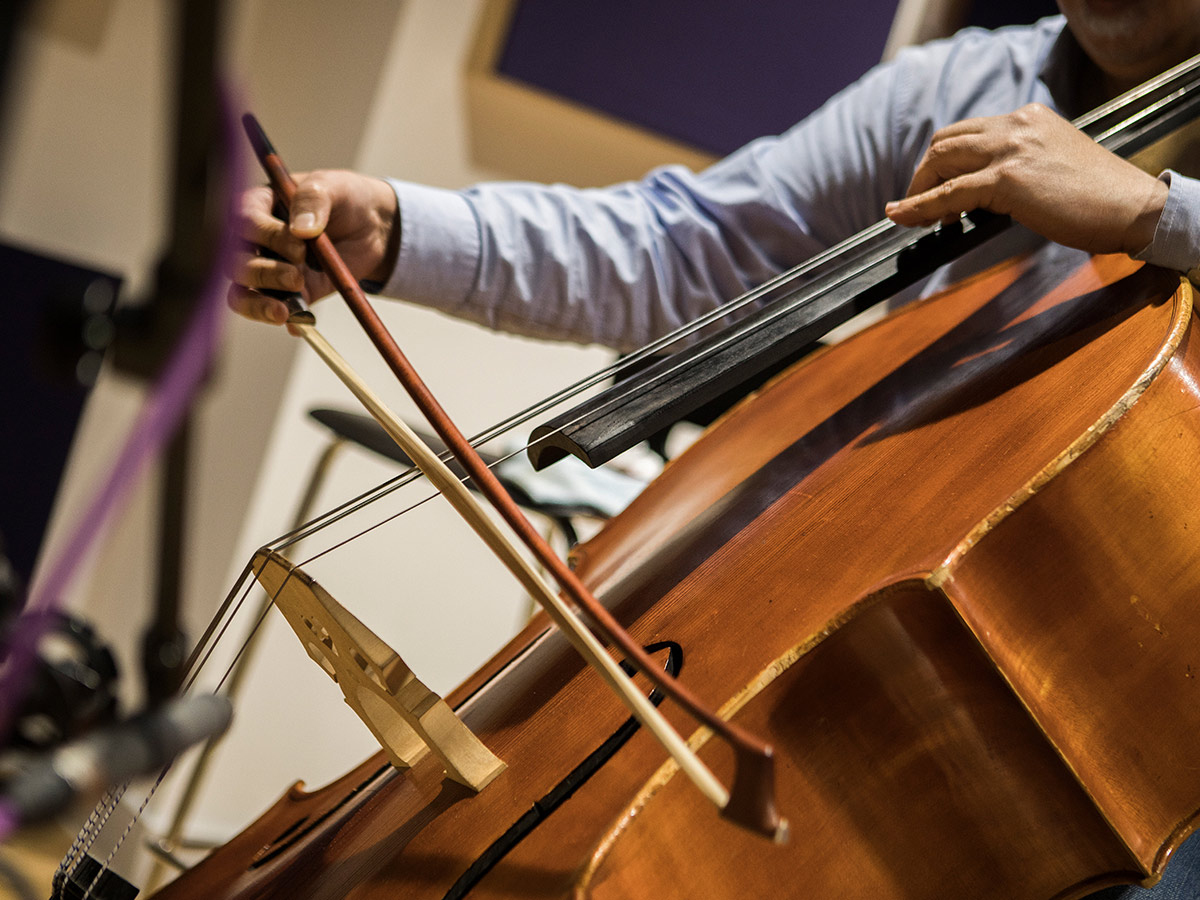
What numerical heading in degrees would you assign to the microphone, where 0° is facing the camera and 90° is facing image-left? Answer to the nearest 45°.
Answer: approximately 270°
